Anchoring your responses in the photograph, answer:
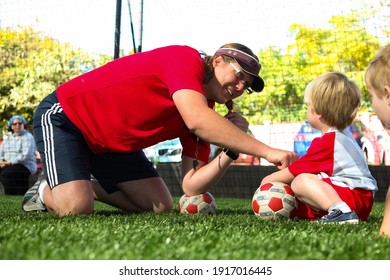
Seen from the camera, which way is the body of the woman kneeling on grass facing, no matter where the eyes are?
to the viewer's right

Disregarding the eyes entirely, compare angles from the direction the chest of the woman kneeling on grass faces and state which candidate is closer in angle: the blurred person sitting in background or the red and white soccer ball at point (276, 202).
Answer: the red and white soccer ball

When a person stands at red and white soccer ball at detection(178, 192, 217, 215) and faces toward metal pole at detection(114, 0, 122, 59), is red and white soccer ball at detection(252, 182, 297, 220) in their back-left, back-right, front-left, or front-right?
back-right

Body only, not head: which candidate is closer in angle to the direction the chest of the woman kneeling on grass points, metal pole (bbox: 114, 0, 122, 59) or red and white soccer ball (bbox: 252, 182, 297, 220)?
the red and white soccer ball

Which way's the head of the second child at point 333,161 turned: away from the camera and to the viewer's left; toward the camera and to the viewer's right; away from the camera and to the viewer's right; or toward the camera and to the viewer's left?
away from the camera and to the viewer's left

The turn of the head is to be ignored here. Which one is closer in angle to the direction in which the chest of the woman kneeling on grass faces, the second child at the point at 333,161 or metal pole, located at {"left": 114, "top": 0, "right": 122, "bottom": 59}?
the second child

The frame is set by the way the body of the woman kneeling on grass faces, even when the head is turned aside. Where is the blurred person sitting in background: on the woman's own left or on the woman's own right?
on the woman's own left

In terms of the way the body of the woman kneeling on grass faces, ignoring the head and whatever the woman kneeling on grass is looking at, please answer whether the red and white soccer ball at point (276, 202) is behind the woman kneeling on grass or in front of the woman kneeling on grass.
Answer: in front

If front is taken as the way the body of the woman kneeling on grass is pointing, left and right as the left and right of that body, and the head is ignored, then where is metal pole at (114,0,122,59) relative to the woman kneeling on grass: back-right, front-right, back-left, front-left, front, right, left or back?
left
